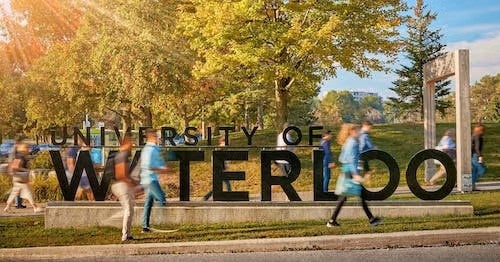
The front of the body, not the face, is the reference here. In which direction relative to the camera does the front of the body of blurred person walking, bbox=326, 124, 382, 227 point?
to the viewer's right

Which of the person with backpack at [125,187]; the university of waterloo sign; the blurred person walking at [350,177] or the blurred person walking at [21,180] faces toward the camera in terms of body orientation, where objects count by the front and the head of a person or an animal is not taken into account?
the university of waterloo sign

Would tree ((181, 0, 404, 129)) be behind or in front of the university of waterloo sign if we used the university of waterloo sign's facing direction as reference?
behind

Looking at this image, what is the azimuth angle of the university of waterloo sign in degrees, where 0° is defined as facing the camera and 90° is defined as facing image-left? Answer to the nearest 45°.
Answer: approximately 0°

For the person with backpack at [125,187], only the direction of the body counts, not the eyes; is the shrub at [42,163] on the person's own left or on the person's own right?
on the person's own left

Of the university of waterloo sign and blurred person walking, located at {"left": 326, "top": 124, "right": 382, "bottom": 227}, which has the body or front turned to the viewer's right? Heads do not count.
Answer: the blurred person walking
